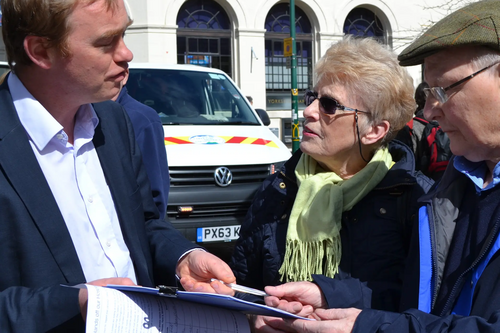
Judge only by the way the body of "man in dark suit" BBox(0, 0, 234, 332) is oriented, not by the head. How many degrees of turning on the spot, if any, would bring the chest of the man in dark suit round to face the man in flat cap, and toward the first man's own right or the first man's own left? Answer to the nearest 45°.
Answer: approximately 45° to the first man's own left

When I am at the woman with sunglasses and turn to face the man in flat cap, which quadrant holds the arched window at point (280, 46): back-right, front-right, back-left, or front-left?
back-left

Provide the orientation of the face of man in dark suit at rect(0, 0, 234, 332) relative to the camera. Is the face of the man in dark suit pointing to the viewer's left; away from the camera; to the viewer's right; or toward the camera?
to the viewer's right

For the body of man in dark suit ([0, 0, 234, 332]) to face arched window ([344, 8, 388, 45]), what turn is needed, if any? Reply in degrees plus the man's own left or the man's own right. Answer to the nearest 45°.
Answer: approximately 90° to the man's own left

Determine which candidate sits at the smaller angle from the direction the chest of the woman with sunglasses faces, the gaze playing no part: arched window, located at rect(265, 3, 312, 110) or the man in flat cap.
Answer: the man in flat cap

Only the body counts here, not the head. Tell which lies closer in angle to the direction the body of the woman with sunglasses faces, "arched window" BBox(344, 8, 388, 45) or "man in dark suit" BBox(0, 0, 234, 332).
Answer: the man in dark suit

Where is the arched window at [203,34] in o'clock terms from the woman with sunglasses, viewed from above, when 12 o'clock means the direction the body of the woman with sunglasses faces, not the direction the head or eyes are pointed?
The arched window is roughly at 4 o'clock from the woman with sunglasses.

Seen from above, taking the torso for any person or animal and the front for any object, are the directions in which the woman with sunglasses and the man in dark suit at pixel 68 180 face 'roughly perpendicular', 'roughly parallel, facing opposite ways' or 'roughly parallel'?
roughly perpendicular

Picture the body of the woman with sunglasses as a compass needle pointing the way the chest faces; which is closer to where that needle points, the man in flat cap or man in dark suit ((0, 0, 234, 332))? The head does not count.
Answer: the man in dark suit

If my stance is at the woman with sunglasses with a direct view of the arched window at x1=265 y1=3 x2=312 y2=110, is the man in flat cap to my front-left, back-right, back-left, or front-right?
back-right

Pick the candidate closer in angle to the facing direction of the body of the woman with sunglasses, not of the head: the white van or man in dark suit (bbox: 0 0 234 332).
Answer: the man in dark suit
